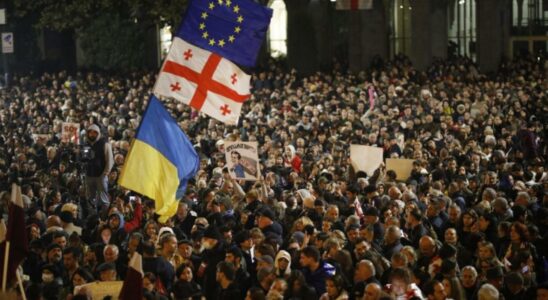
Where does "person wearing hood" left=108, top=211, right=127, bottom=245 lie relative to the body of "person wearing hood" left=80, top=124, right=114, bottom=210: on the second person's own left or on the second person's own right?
on the second person's own left

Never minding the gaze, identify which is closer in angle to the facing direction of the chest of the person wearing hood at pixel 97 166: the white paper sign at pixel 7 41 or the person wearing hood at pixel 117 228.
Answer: the person wearing hood

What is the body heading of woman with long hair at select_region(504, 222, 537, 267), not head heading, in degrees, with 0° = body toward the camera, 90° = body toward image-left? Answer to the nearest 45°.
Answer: approximately 45°

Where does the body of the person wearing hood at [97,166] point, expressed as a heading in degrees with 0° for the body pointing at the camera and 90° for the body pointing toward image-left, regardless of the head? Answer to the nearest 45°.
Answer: approximately 45°

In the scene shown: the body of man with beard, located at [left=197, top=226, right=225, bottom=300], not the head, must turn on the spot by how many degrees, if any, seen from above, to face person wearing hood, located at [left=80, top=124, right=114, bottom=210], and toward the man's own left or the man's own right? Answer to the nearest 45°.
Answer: approximately 90° to the man's own right

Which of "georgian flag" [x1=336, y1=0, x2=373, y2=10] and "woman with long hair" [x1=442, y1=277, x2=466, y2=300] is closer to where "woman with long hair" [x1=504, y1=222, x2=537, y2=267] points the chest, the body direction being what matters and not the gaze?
the woman with long hair

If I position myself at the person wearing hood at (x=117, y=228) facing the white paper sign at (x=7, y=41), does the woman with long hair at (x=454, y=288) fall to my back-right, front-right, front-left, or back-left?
back-right
